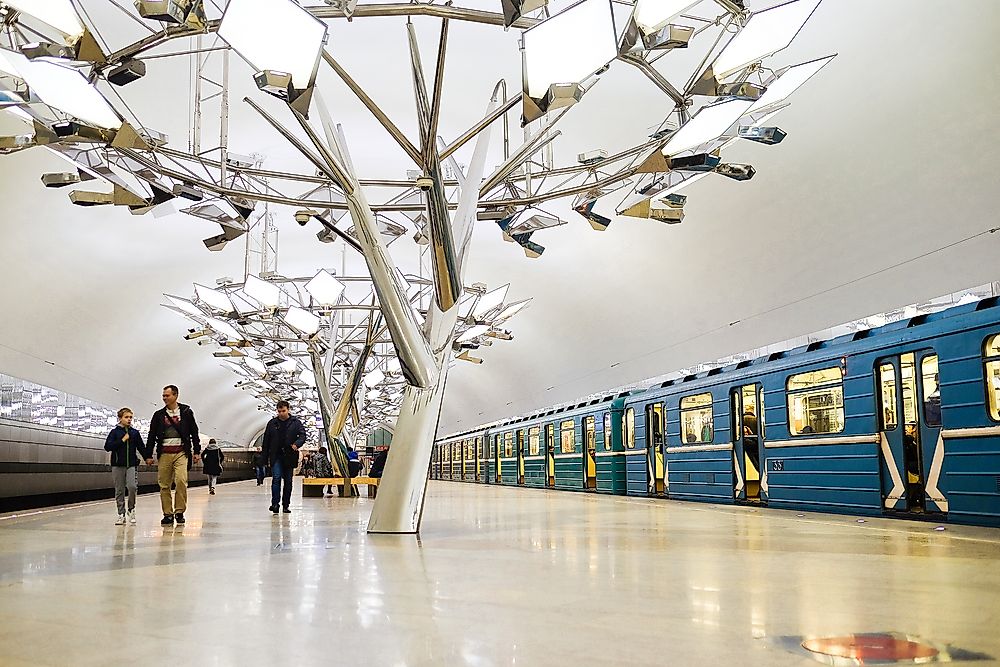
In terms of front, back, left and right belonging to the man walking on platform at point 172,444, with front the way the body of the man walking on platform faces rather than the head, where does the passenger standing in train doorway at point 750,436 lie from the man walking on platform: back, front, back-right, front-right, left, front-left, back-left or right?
left

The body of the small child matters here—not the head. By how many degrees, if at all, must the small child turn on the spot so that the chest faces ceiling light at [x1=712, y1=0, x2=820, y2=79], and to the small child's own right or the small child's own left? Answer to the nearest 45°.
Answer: approximately 45° to the small child's own left

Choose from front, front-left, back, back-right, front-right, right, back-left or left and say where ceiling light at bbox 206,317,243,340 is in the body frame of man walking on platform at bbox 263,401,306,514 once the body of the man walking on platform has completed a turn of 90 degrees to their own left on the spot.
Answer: left

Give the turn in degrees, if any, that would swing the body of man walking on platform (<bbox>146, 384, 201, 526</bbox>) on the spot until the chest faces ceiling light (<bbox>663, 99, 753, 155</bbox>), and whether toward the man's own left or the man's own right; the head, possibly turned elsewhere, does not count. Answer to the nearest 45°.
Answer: approximately 45° to the man's own left

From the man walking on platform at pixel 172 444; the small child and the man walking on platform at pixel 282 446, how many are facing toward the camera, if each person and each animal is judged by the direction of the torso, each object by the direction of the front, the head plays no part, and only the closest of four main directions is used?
3

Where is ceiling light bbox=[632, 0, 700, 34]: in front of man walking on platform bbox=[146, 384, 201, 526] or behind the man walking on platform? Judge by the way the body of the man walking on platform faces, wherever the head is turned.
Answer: in front

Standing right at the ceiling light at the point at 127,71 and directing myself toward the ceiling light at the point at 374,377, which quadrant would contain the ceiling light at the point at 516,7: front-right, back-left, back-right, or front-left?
back-right

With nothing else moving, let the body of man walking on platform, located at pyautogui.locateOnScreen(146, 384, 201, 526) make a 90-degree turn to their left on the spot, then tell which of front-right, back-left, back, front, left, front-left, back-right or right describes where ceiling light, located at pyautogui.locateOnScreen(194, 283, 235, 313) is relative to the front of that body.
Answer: left

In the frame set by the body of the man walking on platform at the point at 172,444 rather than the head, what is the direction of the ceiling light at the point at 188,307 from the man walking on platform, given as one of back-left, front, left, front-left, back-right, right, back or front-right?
back

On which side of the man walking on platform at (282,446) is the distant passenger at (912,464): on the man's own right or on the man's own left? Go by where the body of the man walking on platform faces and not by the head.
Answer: on the man's own left

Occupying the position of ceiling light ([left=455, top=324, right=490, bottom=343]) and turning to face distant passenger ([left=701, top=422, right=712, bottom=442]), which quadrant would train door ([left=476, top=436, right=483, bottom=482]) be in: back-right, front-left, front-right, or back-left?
back-left

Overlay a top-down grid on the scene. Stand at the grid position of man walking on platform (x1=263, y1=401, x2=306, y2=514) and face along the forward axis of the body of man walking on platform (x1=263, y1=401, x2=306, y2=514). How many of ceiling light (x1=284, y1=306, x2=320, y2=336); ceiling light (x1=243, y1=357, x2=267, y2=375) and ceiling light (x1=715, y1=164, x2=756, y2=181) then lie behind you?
2
